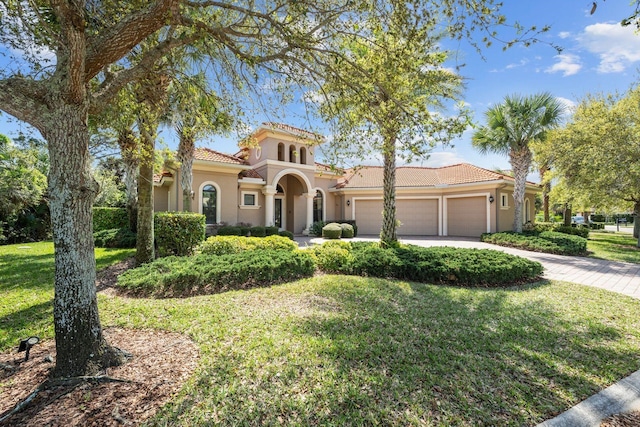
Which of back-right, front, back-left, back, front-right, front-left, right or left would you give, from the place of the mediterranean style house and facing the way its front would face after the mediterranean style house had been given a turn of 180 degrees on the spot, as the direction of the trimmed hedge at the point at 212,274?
back

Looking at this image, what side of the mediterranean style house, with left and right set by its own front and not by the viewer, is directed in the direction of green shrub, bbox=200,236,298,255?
front

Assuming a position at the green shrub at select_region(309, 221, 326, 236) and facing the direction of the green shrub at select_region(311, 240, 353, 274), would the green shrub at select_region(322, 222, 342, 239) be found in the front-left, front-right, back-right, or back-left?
front-left

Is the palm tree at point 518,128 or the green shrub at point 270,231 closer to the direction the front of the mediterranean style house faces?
the green shrub

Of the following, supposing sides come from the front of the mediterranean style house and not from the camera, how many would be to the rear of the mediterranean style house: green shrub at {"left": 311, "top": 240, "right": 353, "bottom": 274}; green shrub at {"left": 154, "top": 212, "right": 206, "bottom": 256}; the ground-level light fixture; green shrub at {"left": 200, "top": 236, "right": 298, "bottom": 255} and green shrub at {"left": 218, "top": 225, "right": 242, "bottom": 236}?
0

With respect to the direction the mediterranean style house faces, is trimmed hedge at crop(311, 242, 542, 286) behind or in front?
in front

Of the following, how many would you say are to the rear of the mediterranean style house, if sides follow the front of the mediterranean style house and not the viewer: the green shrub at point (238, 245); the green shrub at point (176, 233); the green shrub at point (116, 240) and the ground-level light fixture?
0

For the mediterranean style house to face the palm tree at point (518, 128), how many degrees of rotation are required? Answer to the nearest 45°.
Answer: approximately 90° to its left

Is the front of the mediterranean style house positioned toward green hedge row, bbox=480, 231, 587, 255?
no

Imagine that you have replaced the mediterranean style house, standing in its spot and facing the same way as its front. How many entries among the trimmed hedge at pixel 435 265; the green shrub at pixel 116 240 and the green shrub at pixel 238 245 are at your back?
0

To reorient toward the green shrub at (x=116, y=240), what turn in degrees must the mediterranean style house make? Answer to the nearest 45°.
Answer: approximately 45° to its right

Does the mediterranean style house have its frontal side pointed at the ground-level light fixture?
yes

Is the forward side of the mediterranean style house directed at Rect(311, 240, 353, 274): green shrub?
yes

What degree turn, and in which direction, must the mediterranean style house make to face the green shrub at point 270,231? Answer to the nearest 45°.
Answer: approximately 45° to its right

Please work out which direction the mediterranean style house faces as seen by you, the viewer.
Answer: facing the viewer

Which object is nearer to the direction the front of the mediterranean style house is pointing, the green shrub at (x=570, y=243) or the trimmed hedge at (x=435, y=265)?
the trimmed hedge
